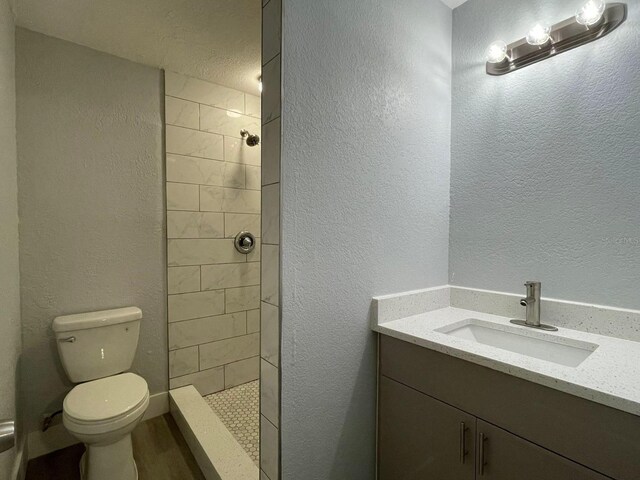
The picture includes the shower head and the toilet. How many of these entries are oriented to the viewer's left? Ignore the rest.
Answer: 0

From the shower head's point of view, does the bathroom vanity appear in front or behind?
in front

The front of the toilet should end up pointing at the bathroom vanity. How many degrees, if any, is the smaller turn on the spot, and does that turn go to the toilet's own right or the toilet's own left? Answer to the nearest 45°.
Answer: approximately 45° to the toilet's own left

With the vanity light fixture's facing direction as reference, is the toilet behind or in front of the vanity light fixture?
in front

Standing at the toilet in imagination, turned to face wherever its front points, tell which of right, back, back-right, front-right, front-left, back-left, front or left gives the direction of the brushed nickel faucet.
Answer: front-left

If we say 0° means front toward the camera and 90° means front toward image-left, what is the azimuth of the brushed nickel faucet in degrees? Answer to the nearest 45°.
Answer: approximately 45°

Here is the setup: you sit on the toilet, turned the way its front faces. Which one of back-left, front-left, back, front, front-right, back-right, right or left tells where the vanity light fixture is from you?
front-left

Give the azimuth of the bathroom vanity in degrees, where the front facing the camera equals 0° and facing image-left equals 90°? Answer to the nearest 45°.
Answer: approximately 45°

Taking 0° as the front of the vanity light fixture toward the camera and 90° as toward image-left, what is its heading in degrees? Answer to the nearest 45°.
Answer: approximately 45°

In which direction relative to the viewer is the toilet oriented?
toward the camera

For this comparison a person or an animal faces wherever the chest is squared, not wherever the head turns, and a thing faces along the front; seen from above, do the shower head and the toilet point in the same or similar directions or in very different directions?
same or similar directions

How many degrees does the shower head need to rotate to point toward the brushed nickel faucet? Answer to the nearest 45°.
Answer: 0° — it already faces it
